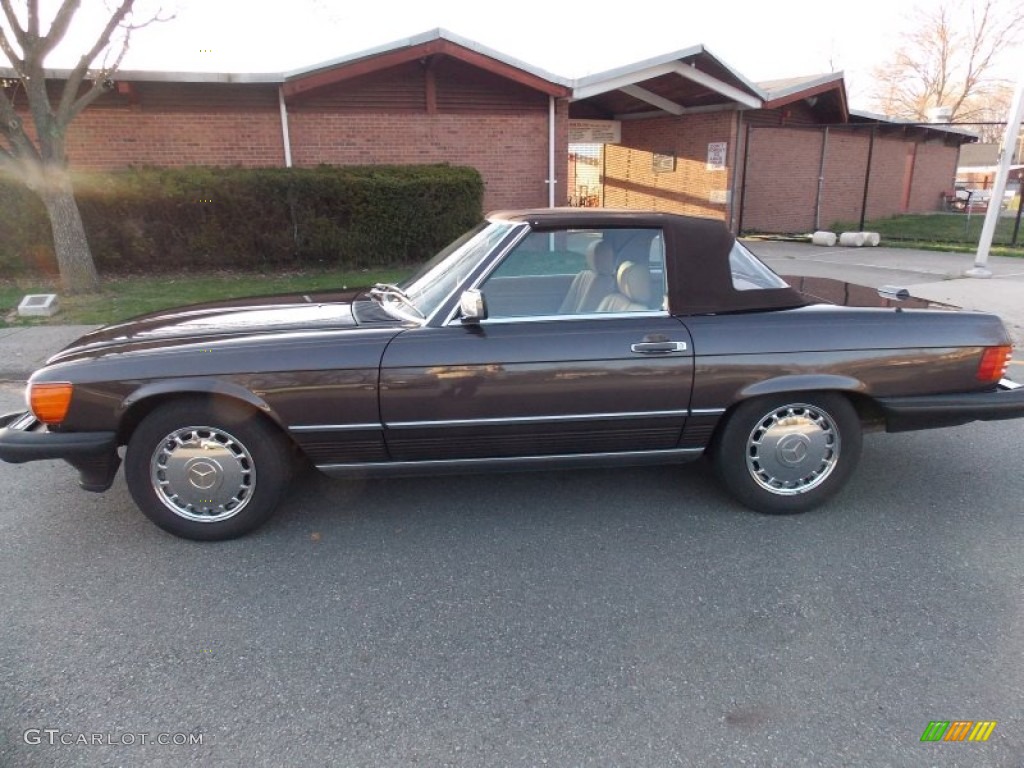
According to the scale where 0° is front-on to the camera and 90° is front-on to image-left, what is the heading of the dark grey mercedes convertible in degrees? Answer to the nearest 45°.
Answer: approximately 90°

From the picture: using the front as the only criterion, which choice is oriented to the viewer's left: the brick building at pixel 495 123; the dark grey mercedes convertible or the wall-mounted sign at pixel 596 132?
the dark grey mercedes convertible

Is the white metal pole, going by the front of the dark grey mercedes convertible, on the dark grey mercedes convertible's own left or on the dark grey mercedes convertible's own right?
on the dark grey mercedes convertible's own right

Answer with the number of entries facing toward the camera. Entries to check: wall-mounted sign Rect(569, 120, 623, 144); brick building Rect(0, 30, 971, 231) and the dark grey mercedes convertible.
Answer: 2

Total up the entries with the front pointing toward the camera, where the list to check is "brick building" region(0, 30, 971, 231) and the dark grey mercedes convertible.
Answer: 1

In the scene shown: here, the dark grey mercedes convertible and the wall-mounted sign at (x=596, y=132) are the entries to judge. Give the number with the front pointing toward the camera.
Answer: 1

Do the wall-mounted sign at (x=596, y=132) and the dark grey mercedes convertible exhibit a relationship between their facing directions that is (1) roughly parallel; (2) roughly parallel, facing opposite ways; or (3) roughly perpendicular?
roughly perpendicular

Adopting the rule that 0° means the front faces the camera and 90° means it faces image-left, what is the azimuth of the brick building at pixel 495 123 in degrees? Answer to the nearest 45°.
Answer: approximately 0°

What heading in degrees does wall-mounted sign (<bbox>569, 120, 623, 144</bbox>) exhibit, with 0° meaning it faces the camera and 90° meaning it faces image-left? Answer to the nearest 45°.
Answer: approximately 0°

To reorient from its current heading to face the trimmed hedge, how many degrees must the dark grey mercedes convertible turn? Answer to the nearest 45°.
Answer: approximately 45° to its right
